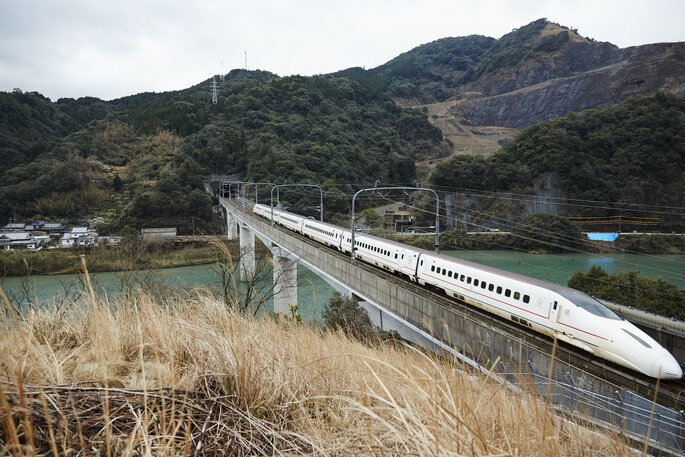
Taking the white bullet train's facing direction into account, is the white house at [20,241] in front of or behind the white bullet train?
behind

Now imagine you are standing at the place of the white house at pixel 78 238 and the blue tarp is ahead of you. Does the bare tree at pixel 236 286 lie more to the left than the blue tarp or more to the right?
right

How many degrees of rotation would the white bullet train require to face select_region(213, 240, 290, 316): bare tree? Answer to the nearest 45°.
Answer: approximately 135° to its right

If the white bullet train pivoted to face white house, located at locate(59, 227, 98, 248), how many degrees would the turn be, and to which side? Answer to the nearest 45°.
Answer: approximately 180°

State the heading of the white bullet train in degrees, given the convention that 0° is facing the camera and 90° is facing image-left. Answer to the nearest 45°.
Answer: approximately 315°

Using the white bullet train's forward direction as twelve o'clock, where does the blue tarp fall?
The blue tarp is roughly at 8 o'clock from the white bullet train.
